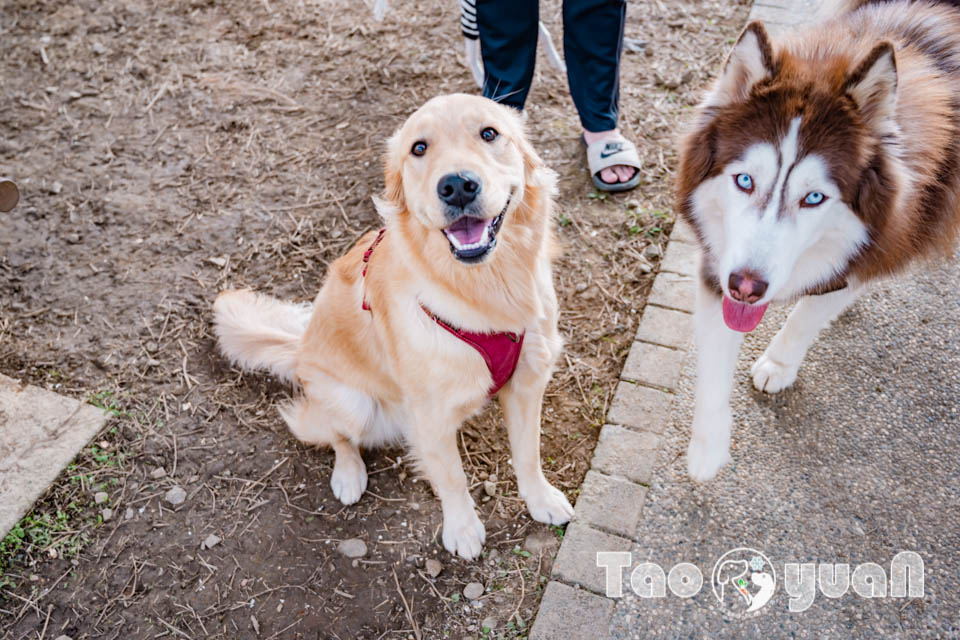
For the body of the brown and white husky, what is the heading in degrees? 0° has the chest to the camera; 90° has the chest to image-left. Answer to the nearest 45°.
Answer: approximately 45°

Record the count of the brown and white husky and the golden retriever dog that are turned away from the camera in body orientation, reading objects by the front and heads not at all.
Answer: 0

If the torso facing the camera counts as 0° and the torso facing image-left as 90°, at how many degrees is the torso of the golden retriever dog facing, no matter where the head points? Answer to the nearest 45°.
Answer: approximately 315°
